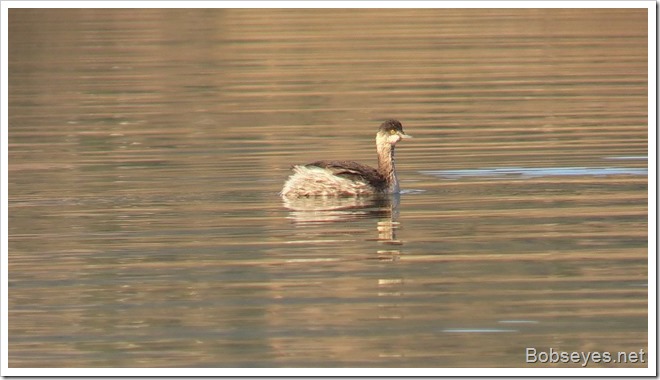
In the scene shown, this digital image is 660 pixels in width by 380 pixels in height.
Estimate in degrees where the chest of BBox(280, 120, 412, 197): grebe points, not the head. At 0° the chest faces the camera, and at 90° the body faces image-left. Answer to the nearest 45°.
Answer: approximately 270°
